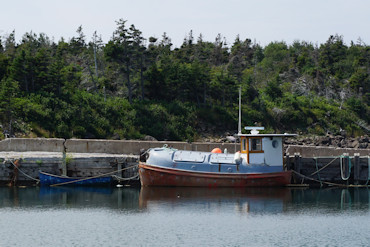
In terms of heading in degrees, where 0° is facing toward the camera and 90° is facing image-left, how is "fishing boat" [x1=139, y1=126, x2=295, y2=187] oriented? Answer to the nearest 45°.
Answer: approximately 90°

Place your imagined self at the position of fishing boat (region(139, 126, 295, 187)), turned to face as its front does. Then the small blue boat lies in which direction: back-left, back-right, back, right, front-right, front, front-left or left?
front

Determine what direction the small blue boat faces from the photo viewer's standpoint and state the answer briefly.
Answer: facing to the left of the viewer

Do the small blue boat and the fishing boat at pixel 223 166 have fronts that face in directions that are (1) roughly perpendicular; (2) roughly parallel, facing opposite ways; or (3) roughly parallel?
roughly parallel

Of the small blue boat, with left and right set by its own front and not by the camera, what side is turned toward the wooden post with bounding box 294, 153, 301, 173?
back

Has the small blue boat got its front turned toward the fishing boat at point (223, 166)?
no

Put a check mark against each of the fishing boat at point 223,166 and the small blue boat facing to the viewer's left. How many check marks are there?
2

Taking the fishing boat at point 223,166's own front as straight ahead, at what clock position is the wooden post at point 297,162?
The wooden post is roughly at 5 o'clock from the fishing boat.

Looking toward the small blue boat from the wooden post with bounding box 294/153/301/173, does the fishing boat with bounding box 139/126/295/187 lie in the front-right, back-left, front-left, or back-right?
front-left
